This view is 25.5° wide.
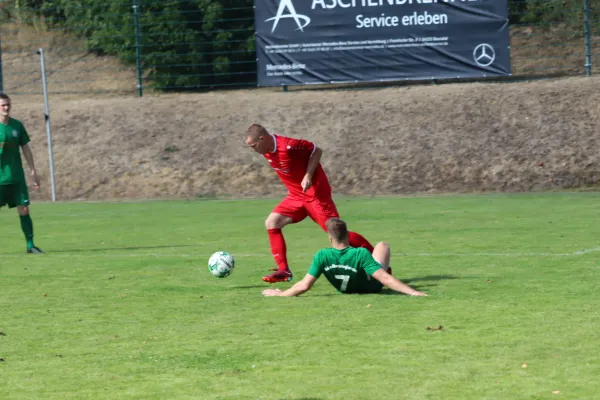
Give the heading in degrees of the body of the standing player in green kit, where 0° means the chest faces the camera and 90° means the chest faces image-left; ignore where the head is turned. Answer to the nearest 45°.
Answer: approximately 0°

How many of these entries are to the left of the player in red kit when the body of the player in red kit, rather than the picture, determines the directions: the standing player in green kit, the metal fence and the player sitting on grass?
1

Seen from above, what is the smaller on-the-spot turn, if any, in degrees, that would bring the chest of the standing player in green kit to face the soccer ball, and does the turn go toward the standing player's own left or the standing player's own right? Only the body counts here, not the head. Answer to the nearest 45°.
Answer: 0° — they already face it

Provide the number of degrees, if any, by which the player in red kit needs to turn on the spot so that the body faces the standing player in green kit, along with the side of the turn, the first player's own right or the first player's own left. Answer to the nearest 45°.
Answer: approximately 45° to the first player's own right

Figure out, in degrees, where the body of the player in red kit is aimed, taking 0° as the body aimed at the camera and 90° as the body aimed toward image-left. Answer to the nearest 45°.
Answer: approximately 90°

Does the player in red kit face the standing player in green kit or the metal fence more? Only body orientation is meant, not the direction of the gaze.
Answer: the standing player in green kit

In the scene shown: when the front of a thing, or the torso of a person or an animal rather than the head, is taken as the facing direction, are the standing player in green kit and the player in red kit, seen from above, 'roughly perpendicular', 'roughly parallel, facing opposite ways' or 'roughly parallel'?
roughly perpendicular

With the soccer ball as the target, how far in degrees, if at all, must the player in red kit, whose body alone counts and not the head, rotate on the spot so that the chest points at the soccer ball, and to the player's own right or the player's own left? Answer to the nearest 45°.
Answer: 0° — they already face it

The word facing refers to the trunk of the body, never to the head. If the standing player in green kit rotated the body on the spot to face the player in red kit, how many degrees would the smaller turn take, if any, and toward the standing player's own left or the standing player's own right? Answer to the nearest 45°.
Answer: approximately 45° to the standing player's own left

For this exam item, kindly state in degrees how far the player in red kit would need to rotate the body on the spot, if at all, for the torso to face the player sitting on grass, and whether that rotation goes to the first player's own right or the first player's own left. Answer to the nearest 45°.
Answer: approximately 90° to the first player's own left

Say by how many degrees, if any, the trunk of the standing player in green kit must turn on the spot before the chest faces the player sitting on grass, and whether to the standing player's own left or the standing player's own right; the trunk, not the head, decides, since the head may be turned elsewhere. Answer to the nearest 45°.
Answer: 0° — they already face them
